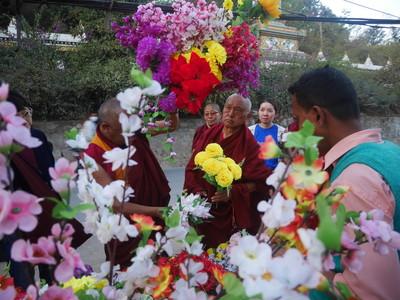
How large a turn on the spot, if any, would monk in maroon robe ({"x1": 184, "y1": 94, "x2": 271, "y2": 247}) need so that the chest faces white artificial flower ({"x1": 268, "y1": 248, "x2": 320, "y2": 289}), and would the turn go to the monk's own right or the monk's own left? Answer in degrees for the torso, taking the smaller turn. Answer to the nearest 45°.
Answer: approximately 45° to the monk's own left

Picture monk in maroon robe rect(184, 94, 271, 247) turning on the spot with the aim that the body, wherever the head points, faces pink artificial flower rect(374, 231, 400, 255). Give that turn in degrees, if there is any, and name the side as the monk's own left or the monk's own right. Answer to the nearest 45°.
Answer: approximately 45° to the monk's own left

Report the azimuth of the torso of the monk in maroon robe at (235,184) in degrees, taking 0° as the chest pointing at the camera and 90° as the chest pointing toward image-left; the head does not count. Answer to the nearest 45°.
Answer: approximately 45°
